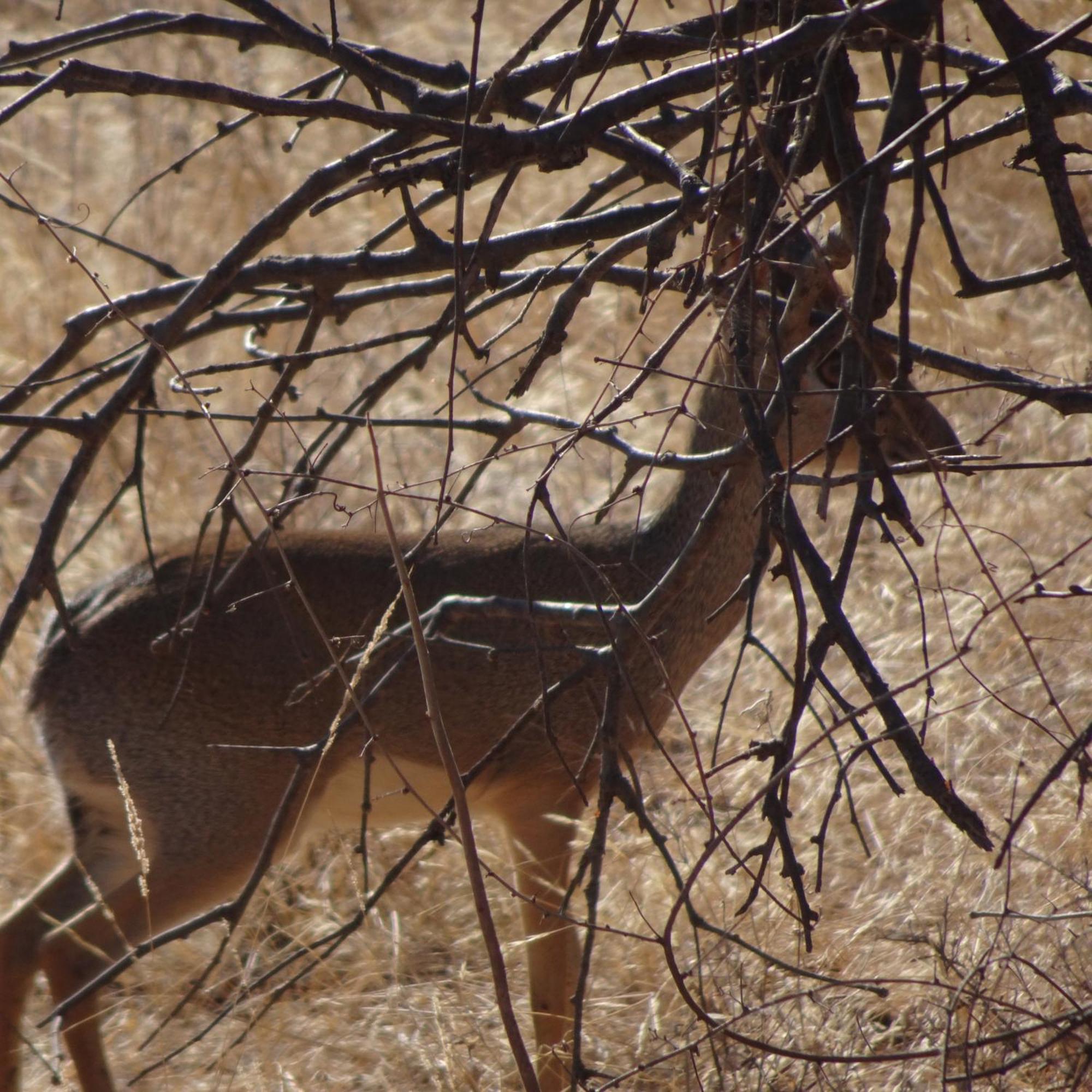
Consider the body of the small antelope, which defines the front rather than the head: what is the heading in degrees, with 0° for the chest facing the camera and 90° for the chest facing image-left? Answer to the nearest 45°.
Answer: approximately 270°
